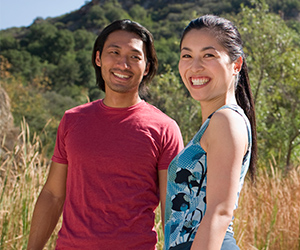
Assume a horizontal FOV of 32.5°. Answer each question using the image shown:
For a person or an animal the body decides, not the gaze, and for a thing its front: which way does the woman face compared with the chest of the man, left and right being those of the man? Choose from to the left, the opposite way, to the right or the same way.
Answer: to the right

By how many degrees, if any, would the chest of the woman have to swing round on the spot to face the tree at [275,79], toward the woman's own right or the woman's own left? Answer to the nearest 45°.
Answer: approximately 90° to the woman's own right

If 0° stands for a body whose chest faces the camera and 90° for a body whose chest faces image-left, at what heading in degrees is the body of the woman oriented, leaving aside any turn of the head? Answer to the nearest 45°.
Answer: approximately 90°

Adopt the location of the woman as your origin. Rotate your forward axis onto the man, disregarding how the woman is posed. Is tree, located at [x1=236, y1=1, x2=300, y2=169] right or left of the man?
right

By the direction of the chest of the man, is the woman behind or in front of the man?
in front

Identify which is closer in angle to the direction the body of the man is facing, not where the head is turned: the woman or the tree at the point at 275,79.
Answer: the woman

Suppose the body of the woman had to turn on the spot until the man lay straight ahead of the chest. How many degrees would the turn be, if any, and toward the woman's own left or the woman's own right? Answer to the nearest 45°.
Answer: approximately 45° to the woman's own right

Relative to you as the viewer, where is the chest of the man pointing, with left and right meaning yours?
facing the viewer

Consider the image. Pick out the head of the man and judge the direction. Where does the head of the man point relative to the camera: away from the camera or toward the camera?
toward the camera

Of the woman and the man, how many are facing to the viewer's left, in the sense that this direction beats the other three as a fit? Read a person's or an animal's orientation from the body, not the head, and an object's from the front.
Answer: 1

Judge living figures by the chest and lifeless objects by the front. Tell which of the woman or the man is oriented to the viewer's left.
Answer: the woman

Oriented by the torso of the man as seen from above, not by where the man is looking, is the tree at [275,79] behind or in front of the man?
behind
